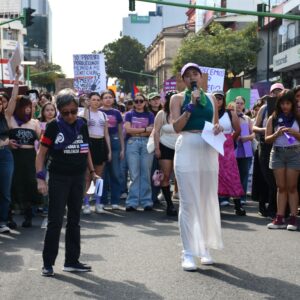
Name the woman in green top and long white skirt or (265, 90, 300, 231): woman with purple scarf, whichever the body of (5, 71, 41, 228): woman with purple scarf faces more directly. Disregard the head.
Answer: the woman in green top and long white skirt

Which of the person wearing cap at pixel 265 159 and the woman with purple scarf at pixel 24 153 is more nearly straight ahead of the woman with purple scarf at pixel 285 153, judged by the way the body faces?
the woman with purple scarf

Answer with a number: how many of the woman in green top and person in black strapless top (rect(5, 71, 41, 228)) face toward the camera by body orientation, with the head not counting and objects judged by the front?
2

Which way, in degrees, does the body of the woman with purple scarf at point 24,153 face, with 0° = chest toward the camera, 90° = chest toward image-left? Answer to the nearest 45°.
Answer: approximately 0°

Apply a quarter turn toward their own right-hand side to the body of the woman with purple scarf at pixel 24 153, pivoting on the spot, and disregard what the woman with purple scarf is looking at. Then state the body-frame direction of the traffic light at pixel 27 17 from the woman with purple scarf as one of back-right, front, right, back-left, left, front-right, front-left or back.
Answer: right

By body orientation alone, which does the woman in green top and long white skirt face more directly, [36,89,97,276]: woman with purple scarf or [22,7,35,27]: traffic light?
the woman with purple scarf

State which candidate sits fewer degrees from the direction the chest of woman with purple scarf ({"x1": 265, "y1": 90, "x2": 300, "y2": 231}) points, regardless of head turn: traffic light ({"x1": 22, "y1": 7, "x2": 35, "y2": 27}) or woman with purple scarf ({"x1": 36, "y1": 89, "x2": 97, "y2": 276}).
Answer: the woman with purple scarf

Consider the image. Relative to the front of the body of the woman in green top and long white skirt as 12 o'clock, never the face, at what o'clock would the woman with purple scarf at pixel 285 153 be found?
The woman with purple scarf is roughly at 7 o'clock from the woman in green top and long white skirt.
